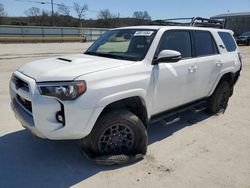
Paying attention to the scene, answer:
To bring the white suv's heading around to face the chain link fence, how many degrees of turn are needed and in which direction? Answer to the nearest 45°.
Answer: approximately 135° to its right

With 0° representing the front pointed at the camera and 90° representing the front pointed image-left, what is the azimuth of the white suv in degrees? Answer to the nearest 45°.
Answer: approximately 45°
